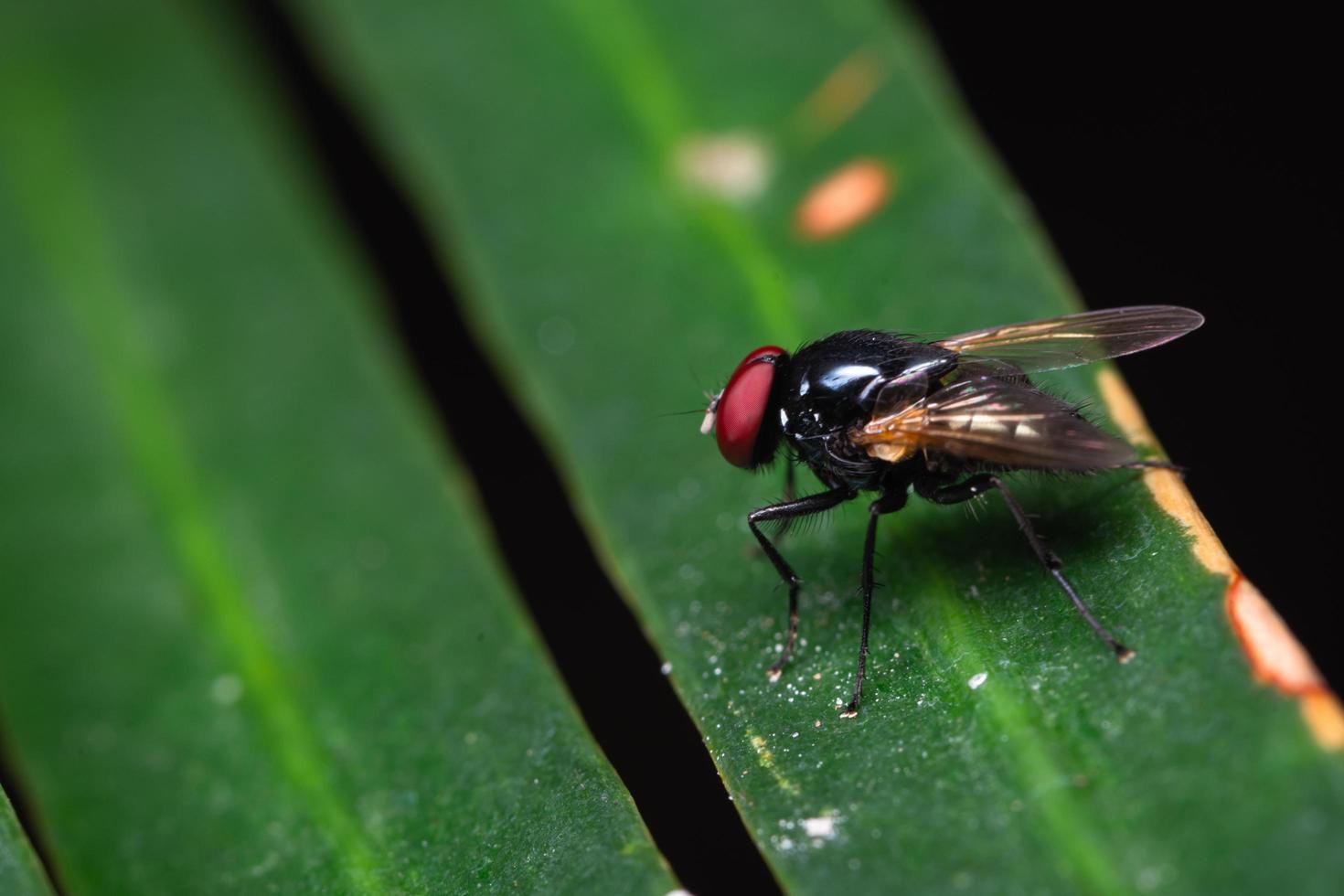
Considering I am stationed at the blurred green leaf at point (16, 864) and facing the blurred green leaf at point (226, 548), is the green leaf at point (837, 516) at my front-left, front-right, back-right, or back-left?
front-right

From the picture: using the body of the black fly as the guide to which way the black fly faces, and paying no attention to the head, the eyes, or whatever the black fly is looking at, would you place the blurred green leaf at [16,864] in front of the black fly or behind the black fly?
in front

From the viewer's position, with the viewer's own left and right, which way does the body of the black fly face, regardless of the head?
facing to the left of the viewer

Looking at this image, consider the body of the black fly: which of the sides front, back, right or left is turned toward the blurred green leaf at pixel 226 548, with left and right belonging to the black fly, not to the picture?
front

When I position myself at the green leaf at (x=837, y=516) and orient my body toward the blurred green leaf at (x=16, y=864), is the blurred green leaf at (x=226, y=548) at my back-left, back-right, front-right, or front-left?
front-right
